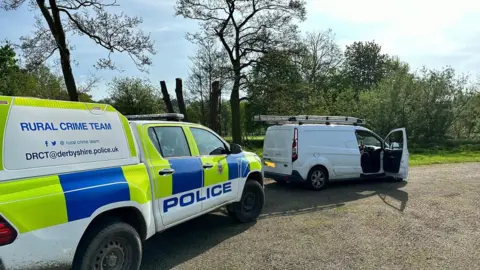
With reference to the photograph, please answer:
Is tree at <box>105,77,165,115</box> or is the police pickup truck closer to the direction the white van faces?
the tree

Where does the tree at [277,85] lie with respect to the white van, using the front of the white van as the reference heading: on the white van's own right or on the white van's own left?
on the white van's own left

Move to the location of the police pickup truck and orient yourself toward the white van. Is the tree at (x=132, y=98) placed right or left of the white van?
left

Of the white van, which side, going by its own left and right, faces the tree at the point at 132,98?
left

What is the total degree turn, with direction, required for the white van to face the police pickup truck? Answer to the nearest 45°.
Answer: approximately 135° to its right

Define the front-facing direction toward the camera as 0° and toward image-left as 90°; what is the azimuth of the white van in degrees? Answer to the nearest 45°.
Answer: approximately 225°

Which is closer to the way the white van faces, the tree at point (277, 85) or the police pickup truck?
the tree

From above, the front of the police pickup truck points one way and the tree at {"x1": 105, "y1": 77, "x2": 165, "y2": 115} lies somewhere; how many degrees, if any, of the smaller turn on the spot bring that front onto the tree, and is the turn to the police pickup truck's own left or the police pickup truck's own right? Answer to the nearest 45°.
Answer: approximately 45° to the police pickup truck's own left

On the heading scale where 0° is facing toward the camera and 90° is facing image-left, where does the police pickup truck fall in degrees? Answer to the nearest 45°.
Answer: approximately 225°
